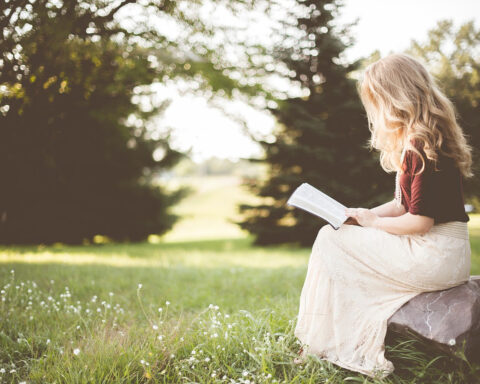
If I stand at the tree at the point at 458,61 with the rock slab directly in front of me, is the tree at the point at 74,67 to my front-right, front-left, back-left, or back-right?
front-right

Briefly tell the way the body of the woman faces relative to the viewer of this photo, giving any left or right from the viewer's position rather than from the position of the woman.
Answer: facing to the left of the viewer

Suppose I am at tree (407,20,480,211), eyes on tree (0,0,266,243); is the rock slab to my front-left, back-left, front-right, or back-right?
front-left

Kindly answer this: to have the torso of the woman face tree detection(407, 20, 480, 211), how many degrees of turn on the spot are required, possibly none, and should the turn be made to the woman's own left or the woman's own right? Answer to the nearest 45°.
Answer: approximately 90° to the woman's own right
